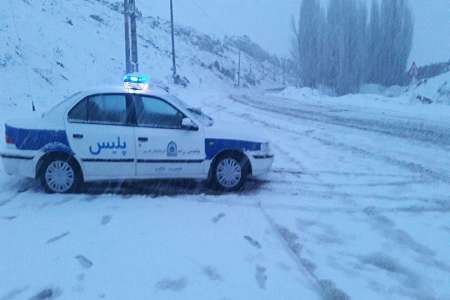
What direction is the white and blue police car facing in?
to the viewer's right
